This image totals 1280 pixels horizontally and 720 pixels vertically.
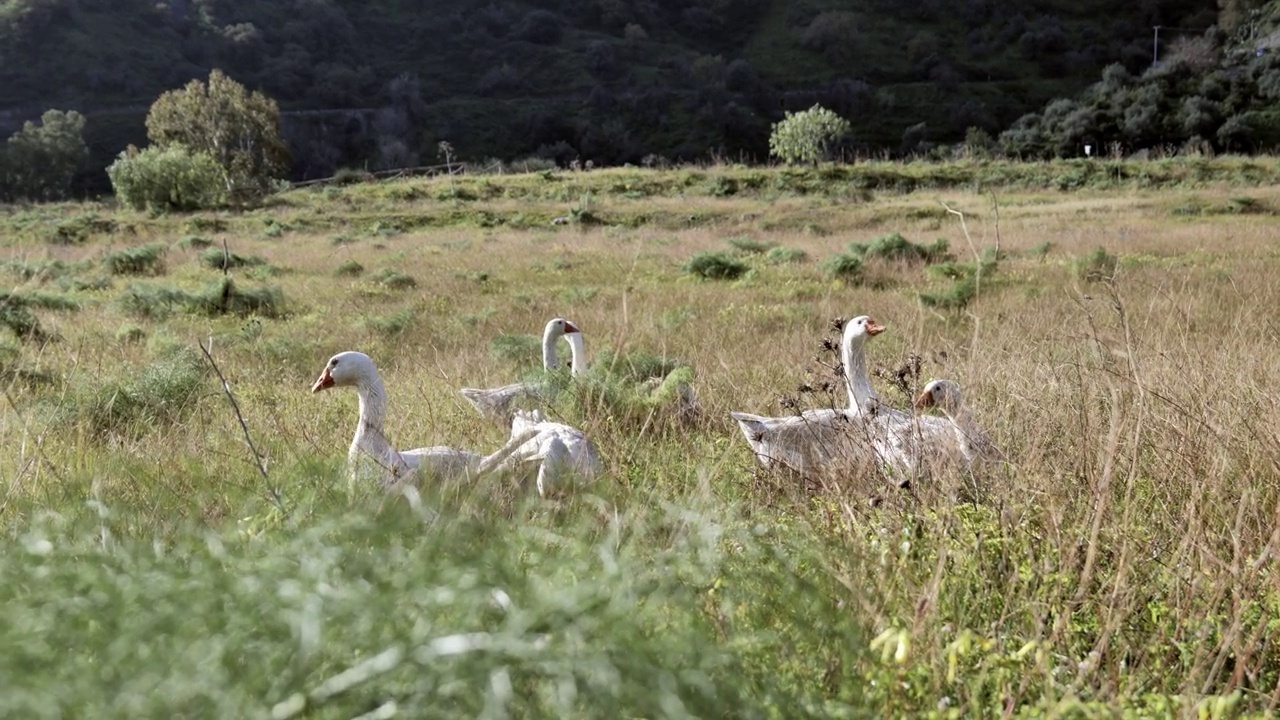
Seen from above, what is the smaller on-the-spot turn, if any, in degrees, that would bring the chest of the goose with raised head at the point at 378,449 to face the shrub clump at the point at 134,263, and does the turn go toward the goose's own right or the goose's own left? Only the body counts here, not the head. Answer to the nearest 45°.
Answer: approximately 90° to the goose's own right

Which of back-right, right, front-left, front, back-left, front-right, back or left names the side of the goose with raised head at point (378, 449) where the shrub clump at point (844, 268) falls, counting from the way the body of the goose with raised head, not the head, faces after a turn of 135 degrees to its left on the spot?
left

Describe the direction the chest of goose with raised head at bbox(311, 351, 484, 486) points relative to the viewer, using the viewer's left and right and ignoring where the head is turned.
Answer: facing to the left of the viewer

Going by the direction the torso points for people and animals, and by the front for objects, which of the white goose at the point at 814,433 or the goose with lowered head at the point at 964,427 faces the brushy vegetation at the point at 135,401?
the goose with lowered head

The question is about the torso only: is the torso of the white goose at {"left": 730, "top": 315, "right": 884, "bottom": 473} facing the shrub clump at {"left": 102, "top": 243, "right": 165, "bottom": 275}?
no

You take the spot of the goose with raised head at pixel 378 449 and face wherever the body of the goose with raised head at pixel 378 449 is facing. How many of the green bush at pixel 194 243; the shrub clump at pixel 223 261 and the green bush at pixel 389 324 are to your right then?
3

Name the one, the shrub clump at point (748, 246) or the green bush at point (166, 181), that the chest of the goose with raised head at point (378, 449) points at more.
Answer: the green bush

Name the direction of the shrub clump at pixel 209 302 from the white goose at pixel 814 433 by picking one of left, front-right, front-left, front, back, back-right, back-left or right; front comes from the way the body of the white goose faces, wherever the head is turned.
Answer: back-left

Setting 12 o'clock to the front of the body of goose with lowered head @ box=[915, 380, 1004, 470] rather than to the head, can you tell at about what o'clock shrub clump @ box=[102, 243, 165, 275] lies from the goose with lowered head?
The shrub clump is roughly at 1 o'clock from the goose with lowered head.

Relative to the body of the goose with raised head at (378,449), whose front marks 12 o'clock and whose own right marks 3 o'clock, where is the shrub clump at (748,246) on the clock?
The shrub clump is roughly at 4 o'clock from the goose with raised head.

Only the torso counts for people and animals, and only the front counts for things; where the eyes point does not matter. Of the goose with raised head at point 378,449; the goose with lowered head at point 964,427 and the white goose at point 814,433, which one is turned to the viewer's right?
the white goose

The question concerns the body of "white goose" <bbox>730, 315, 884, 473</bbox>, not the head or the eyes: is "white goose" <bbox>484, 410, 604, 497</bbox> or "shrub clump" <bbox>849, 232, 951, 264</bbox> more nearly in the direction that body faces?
the shrub clump

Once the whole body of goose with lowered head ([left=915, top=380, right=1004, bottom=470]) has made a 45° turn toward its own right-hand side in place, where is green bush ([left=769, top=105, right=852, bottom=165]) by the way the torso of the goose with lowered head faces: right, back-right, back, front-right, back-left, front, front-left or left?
front-right

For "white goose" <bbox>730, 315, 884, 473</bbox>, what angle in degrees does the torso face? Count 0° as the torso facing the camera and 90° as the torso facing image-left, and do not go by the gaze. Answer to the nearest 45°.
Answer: approximately 270°

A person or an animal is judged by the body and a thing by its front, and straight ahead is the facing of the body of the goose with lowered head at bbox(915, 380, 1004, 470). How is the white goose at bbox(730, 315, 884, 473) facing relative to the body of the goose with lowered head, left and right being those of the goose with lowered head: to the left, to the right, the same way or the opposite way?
the opposite way

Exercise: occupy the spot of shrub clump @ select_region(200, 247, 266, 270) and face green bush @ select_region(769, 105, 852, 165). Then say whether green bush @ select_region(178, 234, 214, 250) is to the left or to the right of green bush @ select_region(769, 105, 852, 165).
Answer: left

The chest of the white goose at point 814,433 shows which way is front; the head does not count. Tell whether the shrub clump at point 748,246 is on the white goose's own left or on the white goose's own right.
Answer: on the white goose's own left

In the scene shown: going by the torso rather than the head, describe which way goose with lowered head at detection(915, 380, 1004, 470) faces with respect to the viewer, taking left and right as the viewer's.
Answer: facing to the left of the viewer
